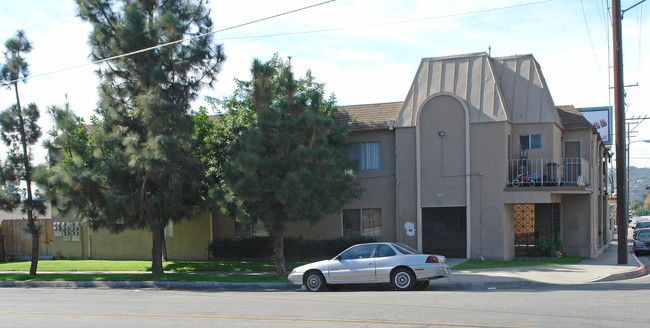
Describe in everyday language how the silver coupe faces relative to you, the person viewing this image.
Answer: facing to the left of the viewer

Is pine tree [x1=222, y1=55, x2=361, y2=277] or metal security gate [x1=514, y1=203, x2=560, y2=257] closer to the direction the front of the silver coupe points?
the pine tree

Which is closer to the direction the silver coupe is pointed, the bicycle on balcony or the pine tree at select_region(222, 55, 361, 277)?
the pine tree

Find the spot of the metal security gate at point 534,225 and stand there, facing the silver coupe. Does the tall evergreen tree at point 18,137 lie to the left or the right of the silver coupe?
right

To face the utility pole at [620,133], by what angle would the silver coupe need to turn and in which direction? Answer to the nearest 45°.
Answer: approximately 135° to its right
